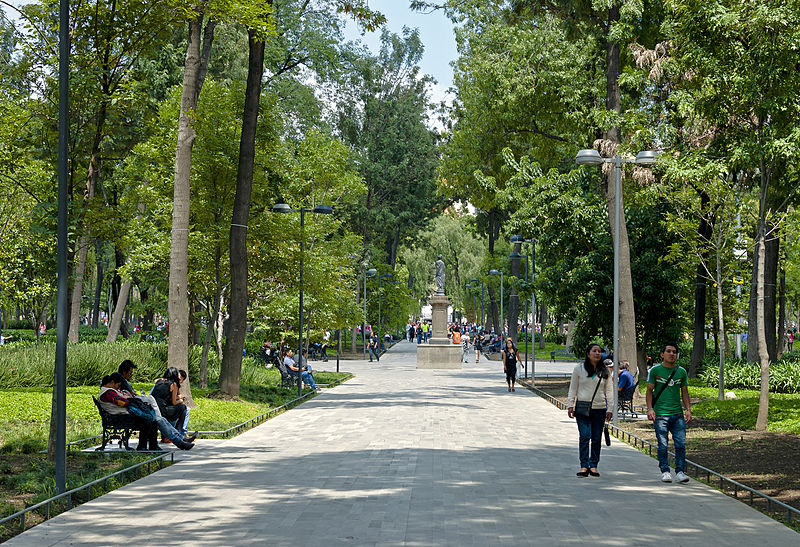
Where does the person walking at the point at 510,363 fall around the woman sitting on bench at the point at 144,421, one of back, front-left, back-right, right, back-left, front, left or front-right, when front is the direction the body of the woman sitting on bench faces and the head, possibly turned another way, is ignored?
front-left

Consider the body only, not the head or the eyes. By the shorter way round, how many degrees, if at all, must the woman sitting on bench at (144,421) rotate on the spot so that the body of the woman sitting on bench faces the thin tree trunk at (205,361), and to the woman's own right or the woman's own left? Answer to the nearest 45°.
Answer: approximately 90° to the woman's own left

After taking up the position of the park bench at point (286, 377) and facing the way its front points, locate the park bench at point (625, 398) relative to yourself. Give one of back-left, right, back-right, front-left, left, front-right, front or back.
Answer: front-right

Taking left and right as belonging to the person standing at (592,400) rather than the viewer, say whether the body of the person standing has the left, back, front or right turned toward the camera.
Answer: front

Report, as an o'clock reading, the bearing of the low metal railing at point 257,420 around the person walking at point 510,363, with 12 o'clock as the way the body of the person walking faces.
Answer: The low metal railing is roughly at 1 o'clock from the person walking.

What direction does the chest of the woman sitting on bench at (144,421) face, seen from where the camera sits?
to the viewer's right

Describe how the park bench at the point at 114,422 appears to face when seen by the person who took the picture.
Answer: facing to the right of the viewer

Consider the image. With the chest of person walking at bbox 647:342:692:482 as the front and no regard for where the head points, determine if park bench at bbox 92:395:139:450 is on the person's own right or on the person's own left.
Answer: on the person's own right

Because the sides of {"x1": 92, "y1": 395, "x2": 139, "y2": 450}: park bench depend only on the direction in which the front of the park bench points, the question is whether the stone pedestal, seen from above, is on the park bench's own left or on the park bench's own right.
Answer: on the park bench's own left

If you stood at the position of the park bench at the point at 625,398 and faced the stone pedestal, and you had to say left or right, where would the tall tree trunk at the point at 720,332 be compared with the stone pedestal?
right

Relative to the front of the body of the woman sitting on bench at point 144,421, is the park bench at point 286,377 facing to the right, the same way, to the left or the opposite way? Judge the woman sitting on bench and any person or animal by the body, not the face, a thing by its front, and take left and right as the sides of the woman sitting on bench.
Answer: the same way

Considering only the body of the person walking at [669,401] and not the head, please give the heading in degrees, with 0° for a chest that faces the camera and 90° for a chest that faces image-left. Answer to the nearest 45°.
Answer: approximately 0°

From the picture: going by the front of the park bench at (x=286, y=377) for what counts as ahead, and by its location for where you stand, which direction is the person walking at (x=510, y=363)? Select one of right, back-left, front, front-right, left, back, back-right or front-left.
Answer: front

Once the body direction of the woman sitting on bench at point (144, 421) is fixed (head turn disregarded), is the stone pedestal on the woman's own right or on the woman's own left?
on the woman's own left

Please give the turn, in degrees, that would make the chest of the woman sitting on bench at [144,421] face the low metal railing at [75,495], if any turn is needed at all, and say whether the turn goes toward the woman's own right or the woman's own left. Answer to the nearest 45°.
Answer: approximately 90° to the woman's own right

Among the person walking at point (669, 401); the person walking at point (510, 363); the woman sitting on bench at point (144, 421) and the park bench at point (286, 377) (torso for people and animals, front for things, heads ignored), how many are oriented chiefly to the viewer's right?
2
